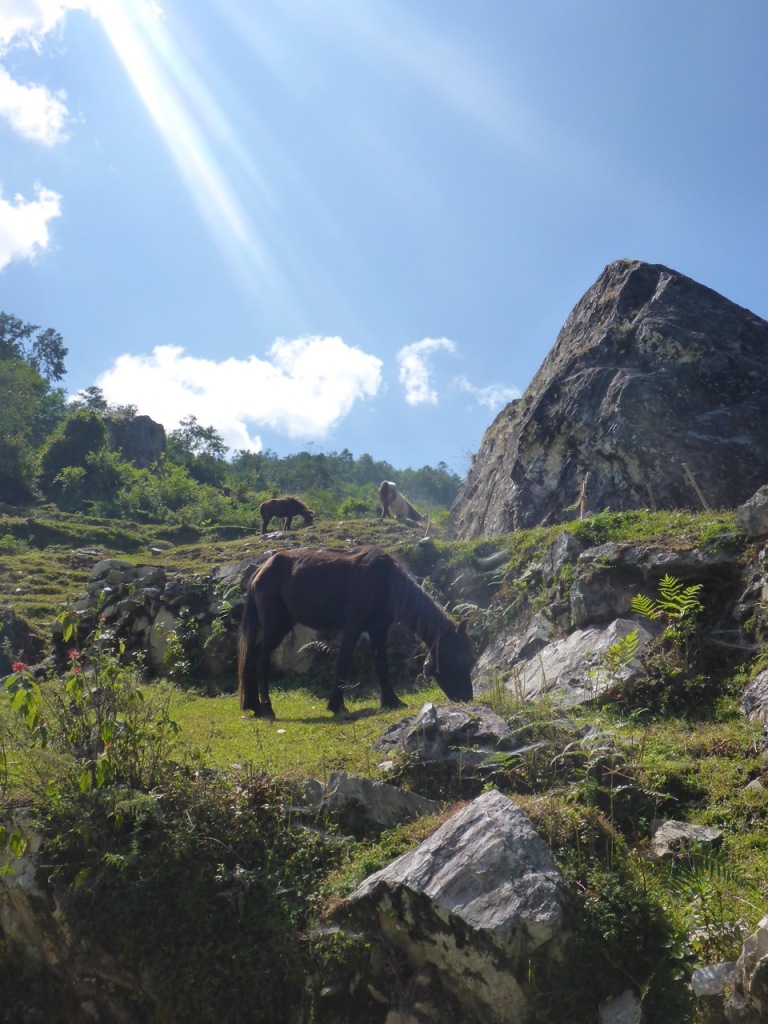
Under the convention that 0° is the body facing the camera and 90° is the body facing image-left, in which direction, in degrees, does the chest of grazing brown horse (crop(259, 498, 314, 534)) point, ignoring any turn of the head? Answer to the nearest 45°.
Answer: approximately 270°

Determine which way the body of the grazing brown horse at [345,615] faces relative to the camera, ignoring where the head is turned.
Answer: to the viewer's right

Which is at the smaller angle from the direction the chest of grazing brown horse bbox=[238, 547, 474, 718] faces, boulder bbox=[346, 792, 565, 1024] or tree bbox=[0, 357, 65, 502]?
the boulder

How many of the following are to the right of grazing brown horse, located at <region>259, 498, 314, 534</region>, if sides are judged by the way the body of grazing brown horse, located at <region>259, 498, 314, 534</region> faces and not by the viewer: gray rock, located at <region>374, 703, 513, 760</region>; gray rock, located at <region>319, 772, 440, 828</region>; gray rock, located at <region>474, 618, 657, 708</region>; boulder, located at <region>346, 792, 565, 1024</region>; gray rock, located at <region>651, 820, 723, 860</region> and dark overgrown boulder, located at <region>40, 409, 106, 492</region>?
5

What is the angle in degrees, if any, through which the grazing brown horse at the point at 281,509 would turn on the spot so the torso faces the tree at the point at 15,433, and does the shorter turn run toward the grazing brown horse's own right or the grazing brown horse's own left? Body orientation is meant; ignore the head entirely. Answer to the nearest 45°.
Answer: approximately 135° to the grazing brown horse's own left

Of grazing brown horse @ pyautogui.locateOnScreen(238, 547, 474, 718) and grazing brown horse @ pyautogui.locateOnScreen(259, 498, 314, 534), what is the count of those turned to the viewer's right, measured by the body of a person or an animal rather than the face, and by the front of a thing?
2

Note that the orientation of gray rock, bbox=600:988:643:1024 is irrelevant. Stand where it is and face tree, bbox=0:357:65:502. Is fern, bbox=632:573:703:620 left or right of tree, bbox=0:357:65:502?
right

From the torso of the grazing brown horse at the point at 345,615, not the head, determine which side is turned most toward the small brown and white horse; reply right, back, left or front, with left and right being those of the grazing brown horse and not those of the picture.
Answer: left

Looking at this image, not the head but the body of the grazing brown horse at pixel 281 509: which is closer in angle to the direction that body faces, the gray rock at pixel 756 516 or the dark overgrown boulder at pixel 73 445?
the gray rock

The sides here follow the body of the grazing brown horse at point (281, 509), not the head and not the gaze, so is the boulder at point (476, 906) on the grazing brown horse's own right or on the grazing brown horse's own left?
on the grazing brown horse's own right

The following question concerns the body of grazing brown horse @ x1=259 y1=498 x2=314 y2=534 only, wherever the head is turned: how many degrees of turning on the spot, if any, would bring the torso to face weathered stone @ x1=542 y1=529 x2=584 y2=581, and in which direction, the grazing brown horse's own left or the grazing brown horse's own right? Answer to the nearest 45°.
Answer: approximately 90° to the grazing brown horse's own right
